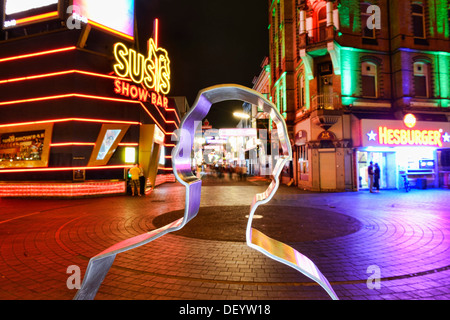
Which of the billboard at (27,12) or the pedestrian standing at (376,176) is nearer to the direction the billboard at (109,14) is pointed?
the pedestrian standing

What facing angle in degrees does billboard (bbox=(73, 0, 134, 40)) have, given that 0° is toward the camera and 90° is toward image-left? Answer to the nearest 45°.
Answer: approximately 315°

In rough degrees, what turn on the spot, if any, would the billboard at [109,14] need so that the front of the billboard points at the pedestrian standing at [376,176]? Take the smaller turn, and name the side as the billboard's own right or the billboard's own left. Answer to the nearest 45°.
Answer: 0° — it already faces them

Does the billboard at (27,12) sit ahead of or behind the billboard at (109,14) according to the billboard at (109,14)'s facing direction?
behind
